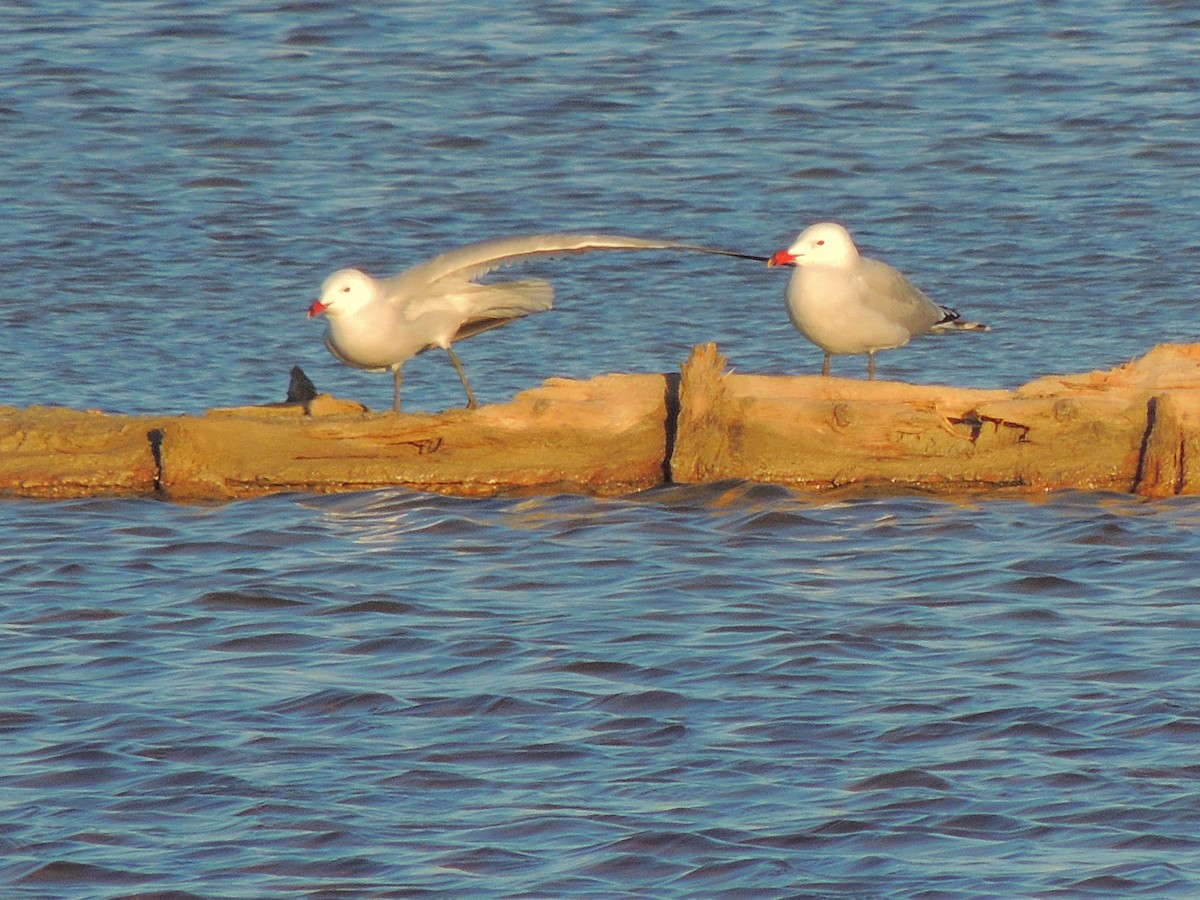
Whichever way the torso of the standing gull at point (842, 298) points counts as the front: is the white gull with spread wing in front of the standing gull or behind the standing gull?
in front

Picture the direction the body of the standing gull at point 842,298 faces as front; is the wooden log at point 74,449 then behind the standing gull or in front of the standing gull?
in front

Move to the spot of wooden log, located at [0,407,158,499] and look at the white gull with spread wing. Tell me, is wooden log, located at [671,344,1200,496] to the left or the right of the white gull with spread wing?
right
